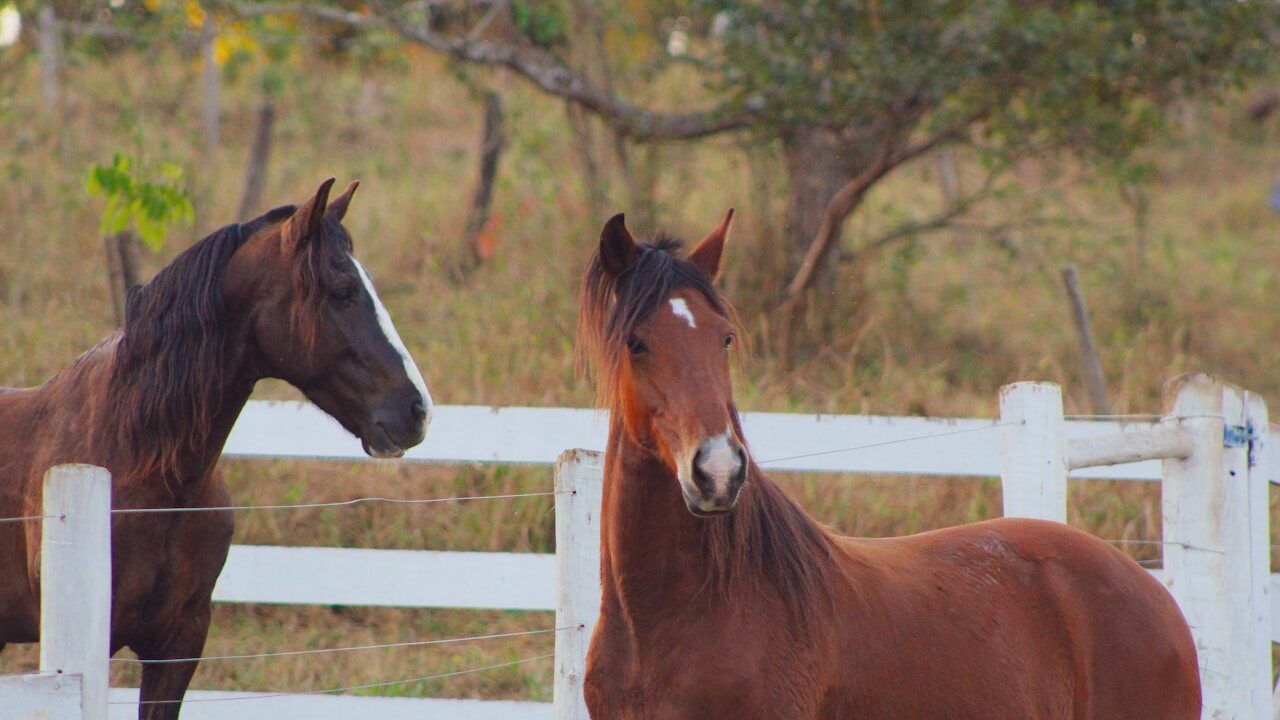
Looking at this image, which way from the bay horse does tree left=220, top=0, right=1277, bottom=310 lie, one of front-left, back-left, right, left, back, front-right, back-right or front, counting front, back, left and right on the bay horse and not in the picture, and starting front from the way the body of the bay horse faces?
back-right

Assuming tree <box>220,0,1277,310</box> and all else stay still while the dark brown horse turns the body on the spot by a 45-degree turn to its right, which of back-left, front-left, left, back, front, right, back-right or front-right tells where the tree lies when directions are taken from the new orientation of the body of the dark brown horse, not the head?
left

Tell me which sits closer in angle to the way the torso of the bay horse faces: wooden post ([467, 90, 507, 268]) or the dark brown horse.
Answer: the dark brown horse

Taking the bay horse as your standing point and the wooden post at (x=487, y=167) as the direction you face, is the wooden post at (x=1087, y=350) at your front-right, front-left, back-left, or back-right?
front-right

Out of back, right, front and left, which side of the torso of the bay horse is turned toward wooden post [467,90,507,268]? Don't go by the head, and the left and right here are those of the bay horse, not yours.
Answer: right

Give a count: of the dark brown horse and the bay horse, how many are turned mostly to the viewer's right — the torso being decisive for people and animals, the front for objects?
1

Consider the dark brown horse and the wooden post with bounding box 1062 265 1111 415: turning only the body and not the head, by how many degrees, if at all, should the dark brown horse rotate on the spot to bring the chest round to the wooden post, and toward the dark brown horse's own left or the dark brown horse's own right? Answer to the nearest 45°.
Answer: approximately 45° to the dark brown horse's own left

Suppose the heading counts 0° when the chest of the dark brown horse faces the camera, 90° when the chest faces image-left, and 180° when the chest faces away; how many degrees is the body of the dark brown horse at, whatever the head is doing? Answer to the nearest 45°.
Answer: approximately 270°

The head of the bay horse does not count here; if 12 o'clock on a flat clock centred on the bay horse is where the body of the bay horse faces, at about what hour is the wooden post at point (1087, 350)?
The wooden post is roughly at 5 o'clock from the bay horse.

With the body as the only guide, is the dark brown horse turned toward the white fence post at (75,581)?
no

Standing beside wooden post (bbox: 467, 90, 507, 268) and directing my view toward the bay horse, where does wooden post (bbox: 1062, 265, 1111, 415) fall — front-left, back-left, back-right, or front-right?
front-left

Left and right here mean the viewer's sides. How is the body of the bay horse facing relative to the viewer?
facing the viewer and to the left of the viewer

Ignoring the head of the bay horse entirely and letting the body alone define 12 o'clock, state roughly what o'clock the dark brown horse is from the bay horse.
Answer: The dark brown horse is roughly at 2 o'clock from the bay horse.

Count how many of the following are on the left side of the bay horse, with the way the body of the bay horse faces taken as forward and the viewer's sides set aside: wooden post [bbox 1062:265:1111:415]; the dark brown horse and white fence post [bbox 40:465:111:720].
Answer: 0

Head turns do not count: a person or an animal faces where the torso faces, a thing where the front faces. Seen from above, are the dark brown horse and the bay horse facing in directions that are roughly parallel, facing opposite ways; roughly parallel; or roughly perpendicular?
roughly parallel, facing opposite ways
